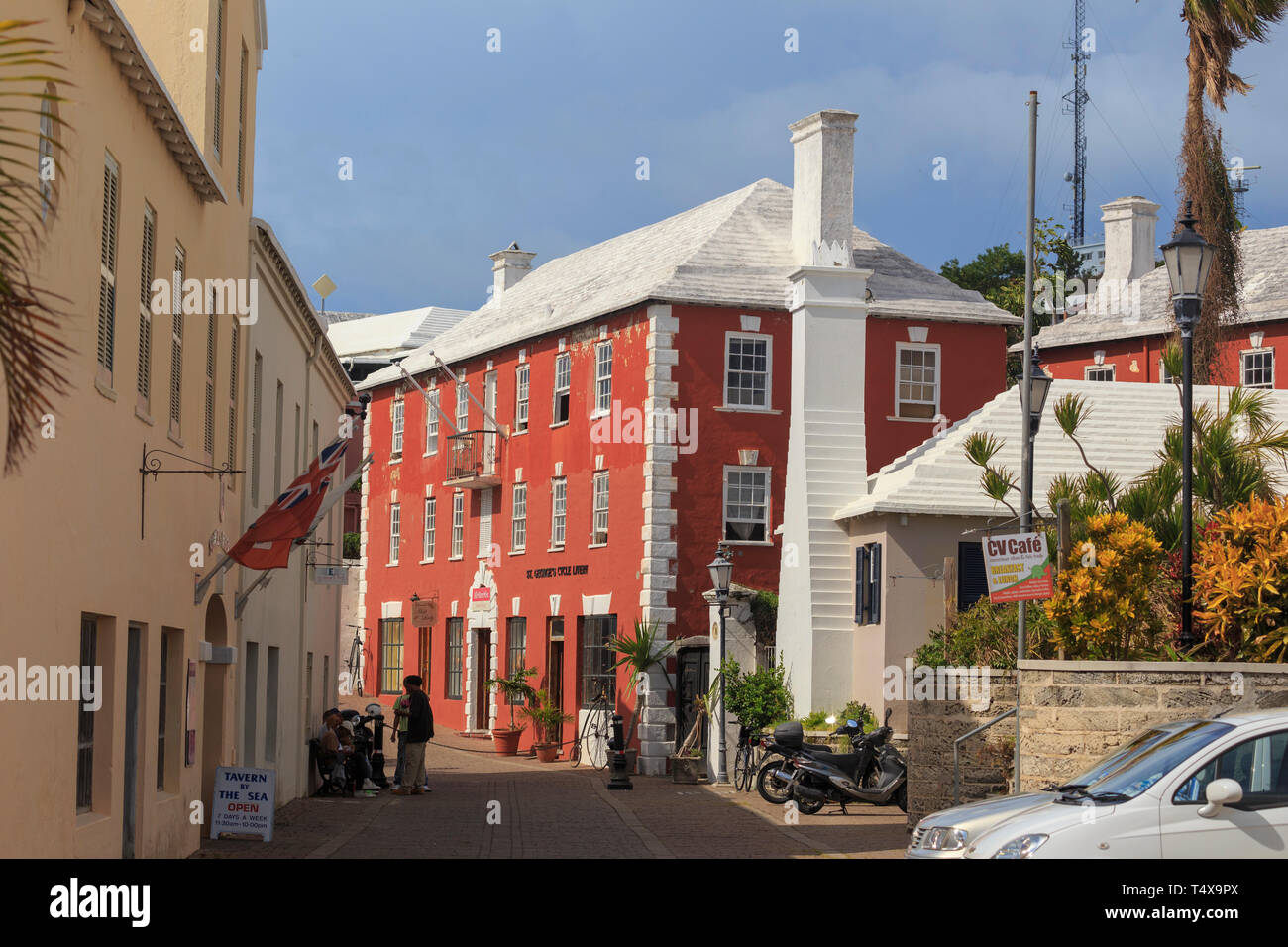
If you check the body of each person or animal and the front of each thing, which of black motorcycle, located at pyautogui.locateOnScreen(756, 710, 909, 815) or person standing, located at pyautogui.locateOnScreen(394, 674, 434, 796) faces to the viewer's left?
the person standing

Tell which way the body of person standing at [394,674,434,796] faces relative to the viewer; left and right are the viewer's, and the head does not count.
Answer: facing to the left of the viewer

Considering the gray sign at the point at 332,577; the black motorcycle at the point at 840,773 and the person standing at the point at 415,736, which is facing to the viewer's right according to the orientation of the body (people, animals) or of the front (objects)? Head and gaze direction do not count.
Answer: the black motorcycle

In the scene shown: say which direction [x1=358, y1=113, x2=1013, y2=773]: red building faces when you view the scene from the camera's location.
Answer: facing the viewer and to the left of the viewer

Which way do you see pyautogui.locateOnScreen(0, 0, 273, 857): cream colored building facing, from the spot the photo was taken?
facing to the right of the viewer

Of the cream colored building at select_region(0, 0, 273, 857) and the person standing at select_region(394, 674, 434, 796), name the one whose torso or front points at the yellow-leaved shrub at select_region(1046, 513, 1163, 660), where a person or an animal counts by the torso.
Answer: the cream colored building

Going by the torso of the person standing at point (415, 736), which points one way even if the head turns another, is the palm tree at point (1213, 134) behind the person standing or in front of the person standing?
behind

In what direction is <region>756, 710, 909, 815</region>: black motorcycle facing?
to the viewer's right

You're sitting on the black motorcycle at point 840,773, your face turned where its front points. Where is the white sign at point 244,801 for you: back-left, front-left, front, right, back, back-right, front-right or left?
back-right

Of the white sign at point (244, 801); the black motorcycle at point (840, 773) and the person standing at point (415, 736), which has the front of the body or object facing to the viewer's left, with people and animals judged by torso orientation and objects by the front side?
the person standing

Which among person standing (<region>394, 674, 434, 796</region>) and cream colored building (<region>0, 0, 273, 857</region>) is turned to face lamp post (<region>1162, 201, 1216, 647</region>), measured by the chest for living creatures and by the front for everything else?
the cream colored building

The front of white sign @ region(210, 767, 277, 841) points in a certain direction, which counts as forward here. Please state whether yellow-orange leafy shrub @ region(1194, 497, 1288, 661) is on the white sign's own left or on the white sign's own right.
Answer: on the white sign's own left

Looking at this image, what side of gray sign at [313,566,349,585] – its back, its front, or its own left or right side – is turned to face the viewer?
front
